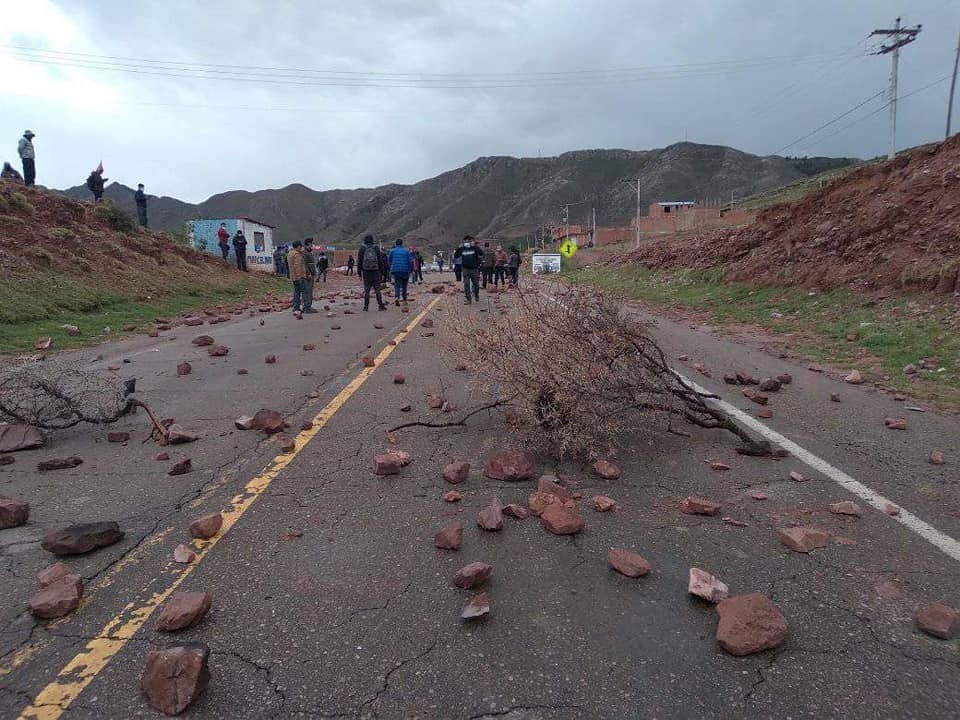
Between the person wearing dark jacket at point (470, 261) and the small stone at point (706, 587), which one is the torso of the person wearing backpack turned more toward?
the person wearing dark jacket

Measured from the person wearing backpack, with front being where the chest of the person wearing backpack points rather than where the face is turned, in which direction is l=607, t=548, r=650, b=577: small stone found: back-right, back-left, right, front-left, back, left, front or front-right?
back

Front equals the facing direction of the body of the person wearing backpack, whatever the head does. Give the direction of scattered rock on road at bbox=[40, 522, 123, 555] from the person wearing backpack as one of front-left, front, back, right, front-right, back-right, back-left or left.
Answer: back

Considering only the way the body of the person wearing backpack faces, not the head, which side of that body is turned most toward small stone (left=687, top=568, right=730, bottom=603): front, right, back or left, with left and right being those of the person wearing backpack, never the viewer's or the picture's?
back

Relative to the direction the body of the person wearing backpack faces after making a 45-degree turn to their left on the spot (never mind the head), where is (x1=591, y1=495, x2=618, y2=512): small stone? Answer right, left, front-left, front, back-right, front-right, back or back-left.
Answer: back-left

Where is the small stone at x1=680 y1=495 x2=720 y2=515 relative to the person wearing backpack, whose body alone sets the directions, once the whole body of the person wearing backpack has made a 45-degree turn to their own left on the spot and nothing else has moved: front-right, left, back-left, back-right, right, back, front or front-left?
back-left

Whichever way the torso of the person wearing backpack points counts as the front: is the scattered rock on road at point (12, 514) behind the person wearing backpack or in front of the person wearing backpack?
behind

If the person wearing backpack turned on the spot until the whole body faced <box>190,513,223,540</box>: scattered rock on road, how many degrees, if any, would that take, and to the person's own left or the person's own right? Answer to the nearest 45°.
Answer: approximately 180°

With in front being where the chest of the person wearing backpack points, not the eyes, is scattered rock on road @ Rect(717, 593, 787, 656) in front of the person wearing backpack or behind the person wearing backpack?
behind

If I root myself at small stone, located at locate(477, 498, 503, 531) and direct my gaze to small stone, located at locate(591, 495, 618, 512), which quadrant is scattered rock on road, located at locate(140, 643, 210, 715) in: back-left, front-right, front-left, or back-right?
back-right

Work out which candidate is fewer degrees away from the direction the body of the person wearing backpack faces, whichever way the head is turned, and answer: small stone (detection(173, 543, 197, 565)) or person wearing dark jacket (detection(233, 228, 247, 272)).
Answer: the person wearing dark jacket

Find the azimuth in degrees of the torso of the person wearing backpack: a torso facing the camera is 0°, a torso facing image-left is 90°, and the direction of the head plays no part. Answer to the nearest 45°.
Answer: approximately 180°

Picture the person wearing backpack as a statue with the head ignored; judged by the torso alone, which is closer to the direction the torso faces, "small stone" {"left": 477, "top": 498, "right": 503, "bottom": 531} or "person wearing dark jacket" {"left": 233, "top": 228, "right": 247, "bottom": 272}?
the person wearing dark jacket

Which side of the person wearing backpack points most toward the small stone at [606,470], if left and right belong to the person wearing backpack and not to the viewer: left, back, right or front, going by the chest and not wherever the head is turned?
back

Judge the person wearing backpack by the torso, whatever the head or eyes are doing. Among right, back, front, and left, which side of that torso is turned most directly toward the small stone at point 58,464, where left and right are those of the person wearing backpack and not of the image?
back

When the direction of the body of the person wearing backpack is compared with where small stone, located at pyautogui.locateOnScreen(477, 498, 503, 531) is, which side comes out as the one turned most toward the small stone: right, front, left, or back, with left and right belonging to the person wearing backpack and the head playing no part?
back

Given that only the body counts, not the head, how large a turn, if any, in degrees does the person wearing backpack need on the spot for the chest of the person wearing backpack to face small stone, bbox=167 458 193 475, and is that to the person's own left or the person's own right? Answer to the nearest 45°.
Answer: approximately 180°
